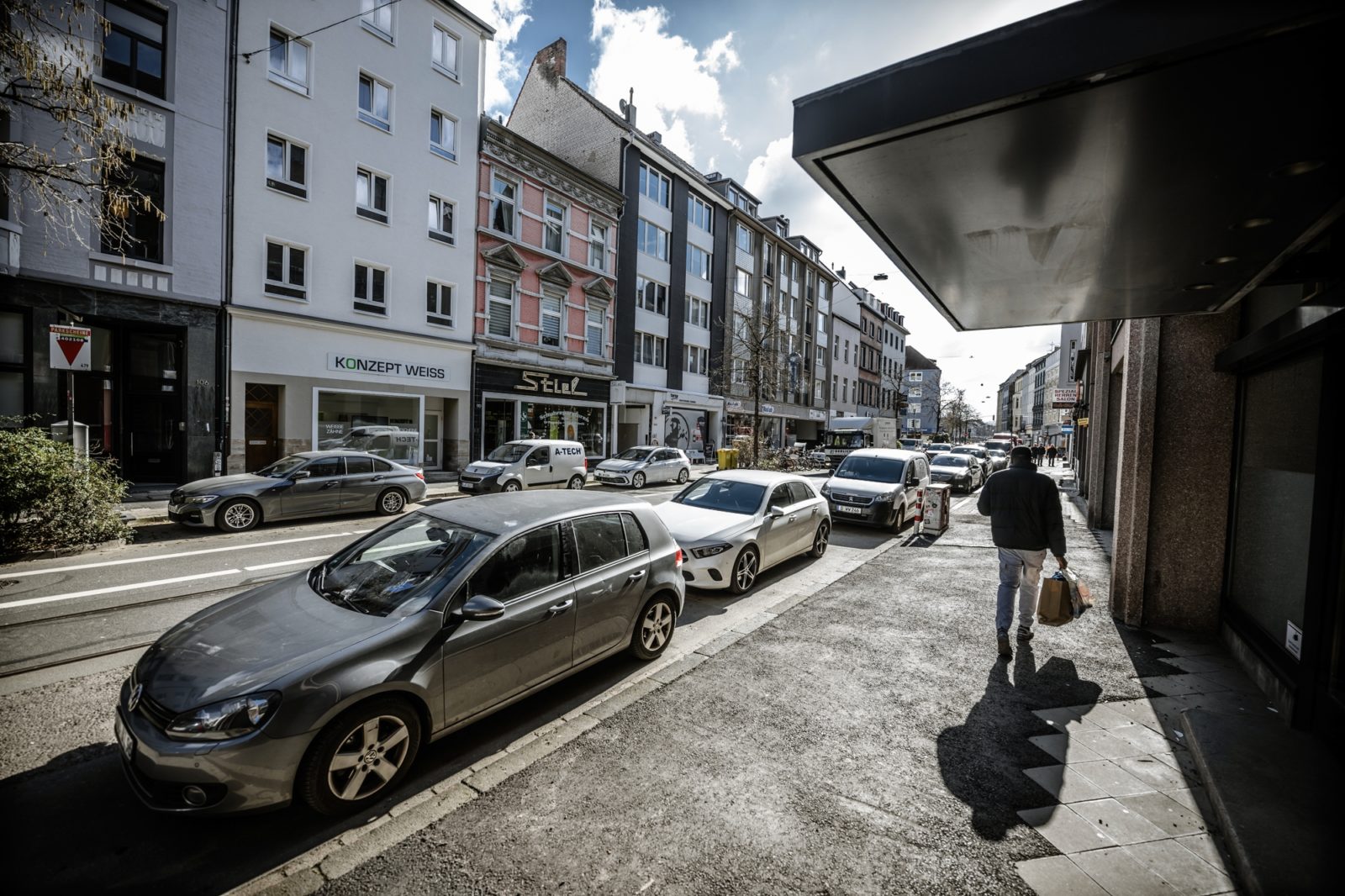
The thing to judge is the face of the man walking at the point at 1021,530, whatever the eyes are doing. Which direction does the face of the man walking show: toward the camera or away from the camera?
away from the camera

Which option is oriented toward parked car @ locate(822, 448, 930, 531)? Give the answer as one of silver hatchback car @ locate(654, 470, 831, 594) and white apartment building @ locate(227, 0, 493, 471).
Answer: the white apartment building

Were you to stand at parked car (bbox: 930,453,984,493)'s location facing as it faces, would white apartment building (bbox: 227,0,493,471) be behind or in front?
in front

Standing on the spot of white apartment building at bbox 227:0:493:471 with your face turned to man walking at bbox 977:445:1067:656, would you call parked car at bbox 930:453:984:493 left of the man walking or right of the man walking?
left

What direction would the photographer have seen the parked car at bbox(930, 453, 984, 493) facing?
facing the viewer and to the left of the viewer

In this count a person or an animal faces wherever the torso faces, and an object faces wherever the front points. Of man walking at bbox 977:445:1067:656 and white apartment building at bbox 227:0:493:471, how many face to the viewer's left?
0

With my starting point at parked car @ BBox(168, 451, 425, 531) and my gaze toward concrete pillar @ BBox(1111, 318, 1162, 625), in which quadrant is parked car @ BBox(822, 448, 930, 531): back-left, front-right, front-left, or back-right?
front-left

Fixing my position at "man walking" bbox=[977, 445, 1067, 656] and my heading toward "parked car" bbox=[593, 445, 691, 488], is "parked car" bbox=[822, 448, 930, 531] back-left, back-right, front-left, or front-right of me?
front-right

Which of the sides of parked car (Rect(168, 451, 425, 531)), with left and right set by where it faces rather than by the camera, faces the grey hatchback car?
left

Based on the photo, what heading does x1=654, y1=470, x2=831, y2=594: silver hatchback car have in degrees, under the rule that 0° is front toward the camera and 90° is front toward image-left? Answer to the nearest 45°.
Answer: approximately 45°

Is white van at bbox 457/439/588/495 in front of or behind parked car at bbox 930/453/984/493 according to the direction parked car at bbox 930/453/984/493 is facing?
in front

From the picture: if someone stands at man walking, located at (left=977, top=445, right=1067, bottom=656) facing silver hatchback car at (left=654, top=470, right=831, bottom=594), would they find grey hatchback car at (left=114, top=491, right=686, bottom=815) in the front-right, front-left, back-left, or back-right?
front-left

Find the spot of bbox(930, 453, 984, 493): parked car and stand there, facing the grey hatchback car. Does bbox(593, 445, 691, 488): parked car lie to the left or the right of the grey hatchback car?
right

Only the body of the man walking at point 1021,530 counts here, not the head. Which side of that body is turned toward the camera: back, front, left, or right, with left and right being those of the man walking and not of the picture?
back

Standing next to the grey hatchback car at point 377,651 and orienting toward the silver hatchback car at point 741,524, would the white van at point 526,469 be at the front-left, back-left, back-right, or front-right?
front-left

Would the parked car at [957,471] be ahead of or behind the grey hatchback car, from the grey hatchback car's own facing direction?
behind
